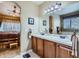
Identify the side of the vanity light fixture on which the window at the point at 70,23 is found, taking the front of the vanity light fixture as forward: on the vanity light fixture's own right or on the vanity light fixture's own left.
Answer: on the vanity light fixture's own left

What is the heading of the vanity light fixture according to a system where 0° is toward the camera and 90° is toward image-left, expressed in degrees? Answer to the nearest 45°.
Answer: approximately 45°

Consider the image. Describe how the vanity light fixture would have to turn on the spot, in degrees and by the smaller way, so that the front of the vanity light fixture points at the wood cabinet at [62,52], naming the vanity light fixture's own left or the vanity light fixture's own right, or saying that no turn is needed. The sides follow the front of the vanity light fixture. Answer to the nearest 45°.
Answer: approximately 45° to the vanity light fixture's own left
